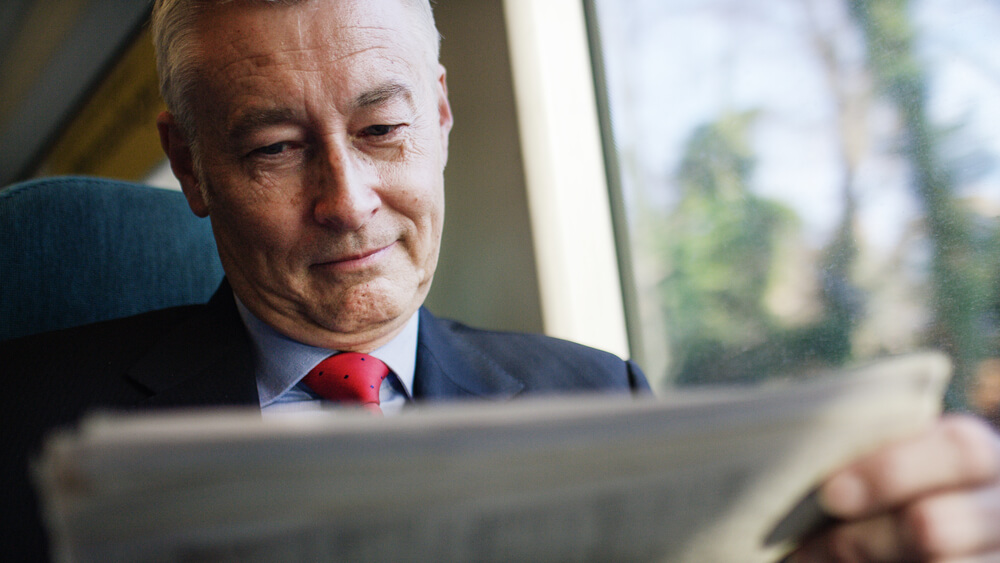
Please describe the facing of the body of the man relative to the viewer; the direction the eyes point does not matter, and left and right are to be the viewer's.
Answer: facing the viewer
